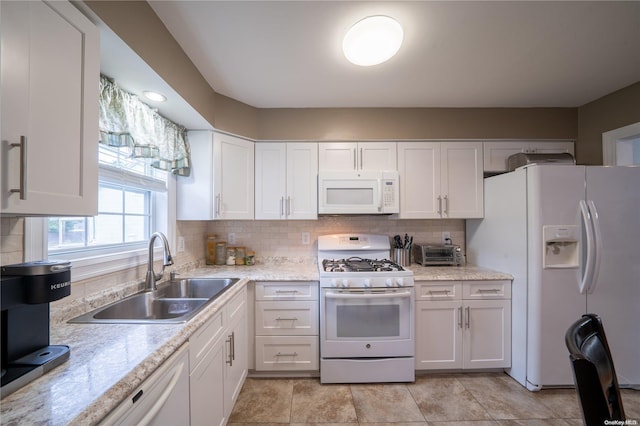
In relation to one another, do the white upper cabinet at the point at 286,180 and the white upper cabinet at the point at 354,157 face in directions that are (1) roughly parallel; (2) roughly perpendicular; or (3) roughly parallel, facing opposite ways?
roughly parallel

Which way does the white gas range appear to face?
toward the camera

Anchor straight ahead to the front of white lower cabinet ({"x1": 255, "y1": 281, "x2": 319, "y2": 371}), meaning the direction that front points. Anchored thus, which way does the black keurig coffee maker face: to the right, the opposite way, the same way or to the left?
to the left

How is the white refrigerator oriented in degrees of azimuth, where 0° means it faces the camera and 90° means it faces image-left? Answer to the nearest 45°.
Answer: approximately 315°

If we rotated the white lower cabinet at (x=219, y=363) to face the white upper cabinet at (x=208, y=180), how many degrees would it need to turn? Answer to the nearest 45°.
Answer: approximately 90° to its left

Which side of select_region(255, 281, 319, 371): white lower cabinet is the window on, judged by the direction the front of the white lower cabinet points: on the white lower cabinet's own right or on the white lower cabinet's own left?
on the white lower cabinet's own right

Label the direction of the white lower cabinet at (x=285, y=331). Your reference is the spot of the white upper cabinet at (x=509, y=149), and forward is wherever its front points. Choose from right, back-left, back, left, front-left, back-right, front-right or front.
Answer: front-right

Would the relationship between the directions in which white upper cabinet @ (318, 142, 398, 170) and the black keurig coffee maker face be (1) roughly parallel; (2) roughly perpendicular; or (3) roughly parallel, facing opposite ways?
roughly perpendicular

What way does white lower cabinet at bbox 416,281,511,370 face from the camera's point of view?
toward the camera

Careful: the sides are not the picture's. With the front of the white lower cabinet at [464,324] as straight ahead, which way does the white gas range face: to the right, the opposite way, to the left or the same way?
the same way

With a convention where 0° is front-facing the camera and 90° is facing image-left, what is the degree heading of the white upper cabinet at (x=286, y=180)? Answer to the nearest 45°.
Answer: approximately 0°

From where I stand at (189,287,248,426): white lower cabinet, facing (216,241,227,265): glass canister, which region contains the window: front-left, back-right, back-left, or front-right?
front-left
